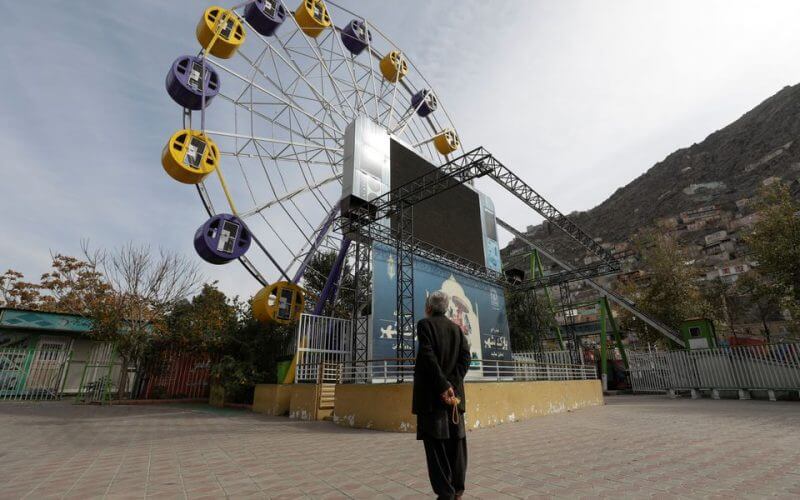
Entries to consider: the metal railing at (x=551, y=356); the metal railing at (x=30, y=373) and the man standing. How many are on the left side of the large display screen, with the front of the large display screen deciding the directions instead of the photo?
1

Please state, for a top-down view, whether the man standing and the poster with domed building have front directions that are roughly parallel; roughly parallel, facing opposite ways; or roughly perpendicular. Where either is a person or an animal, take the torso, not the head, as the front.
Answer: roughly parallel, facing opposite ways

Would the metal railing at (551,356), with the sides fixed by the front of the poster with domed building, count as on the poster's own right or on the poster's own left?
on the poster's own left

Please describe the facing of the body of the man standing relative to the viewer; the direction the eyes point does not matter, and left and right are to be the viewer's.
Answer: facing away from the viewer and to the left of the viewer

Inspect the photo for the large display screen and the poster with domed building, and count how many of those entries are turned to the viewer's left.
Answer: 0

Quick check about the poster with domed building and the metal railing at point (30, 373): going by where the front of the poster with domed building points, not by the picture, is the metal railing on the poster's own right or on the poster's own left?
on the poster's own right

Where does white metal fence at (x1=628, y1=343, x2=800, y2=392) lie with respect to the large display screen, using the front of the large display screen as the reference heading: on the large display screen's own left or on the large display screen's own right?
on the large display screen's own left

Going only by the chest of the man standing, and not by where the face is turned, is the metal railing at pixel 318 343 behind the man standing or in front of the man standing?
in front

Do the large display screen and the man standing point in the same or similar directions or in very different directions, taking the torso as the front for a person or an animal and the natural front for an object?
very different directions
